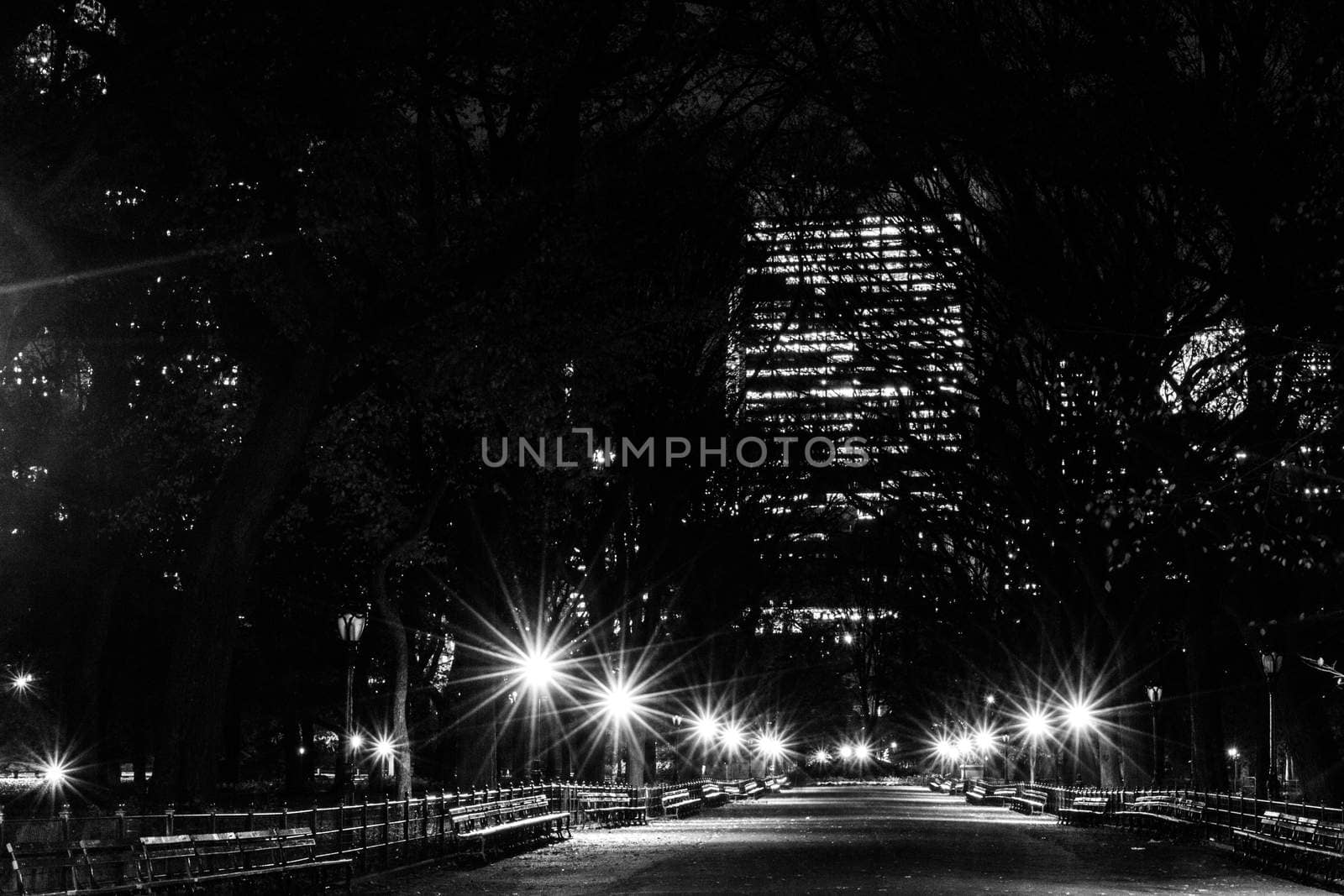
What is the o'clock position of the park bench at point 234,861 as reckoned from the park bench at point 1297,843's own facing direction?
the park bench at point 234,861 is roughly at 12 o'clock from the park bench at point 1297,843.

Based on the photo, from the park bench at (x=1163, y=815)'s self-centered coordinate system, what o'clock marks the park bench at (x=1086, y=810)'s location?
the park bench at (x=1086, y=810) is roughly at 4 o'clock from the park bench at (x=1163, y=815).

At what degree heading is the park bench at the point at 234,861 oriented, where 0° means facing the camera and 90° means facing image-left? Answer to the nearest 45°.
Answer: approximately 315°

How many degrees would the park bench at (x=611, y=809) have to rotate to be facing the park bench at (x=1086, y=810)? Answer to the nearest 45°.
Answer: approximately 45° to its left

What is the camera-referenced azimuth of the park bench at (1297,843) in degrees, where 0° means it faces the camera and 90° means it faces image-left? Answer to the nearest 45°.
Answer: approximately 45°

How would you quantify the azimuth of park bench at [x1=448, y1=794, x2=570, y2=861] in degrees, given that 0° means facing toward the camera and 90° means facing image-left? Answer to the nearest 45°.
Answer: approximately 315°

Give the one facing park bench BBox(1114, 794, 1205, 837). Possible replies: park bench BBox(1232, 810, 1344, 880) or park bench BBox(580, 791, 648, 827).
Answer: park bench BBox(580, 791, 648, 827)

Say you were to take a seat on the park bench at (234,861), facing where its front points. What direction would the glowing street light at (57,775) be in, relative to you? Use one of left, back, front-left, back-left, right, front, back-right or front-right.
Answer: back-left

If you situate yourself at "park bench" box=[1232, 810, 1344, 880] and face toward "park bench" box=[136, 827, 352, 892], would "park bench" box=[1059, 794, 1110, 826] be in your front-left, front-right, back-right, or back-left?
back-right

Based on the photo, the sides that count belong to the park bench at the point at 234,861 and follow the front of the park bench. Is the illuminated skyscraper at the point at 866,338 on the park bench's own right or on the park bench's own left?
on the park bench's own left
